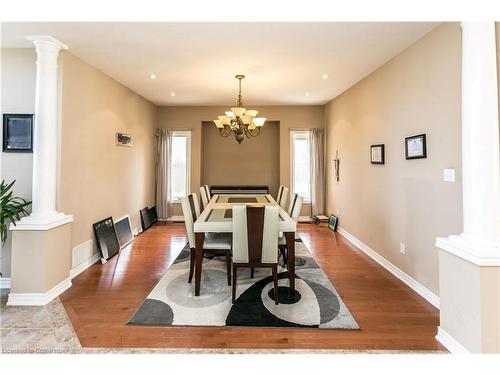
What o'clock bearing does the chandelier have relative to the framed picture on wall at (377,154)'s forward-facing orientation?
The chandelier is roughly at 1 o'clock from the framed picture on wall.

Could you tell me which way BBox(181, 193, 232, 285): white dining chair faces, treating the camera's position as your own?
facing to the right of the viewer

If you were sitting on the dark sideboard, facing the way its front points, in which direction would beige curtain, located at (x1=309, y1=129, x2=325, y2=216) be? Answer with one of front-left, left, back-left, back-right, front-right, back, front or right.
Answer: left

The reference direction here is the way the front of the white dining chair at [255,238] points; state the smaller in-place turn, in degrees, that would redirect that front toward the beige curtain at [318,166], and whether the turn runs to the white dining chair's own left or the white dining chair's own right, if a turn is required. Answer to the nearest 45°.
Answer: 0° — it already faces it

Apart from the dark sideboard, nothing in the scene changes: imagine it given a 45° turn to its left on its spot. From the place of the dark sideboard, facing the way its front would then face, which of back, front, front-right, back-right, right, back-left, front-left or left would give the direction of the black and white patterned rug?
front-right

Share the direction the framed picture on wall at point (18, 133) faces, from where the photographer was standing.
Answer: facing the viewer

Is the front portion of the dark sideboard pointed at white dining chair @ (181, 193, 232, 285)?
yes

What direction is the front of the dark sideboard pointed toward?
toward the camera

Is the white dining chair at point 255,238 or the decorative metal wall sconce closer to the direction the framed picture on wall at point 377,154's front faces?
the white dining chair

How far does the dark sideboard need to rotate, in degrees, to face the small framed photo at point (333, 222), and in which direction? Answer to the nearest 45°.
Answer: approximately 45° to its left

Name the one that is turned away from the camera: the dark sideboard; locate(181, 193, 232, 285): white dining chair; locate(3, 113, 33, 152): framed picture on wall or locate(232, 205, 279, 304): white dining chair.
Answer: locate(232, 205, 279, 304): white dining chair

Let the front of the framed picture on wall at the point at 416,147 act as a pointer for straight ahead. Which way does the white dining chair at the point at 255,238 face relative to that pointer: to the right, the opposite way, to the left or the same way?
to the right

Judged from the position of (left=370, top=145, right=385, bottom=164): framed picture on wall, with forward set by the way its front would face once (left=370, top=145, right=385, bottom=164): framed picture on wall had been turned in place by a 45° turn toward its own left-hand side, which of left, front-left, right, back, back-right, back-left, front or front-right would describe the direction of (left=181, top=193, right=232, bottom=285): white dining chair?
front-right
